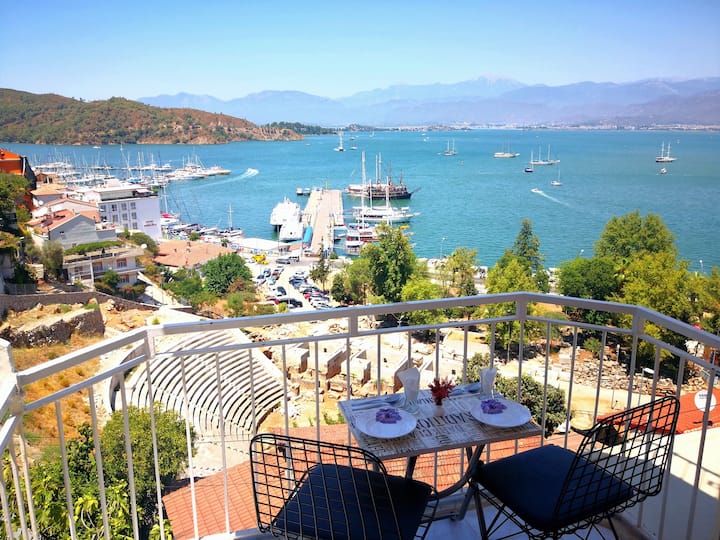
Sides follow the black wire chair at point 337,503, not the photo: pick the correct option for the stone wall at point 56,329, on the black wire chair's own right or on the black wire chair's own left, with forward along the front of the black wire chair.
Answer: on the black wire chair's own left

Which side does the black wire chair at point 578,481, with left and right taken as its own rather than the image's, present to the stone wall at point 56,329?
front

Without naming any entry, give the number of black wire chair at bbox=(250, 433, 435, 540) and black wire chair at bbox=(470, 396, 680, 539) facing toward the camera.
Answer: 0

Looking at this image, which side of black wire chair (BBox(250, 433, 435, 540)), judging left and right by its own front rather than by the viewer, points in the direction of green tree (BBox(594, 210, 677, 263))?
front

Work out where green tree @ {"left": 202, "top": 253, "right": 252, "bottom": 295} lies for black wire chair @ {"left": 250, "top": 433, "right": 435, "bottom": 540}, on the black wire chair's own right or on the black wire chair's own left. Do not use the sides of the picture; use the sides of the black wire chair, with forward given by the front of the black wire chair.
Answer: on the black wire chair's own left

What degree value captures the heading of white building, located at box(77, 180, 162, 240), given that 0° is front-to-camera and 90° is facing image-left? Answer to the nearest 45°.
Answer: approximately 45°

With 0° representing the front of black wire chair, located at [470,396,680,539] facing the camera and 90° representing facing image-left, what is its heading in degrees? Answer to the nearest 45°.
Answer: approximately 135°

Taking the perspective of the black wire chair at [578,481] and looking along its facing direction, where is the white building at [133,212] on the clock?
The white building is roughly at 12 o'clock from the black wire chair.

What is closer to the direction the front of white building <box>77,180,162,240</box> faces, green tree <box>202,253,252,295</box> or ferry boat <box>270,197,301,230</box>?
the green tree

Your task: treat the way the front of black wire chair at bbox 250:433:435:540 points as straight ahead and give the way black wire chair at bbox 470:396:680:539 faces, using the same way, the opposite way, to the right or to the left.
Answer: to the left

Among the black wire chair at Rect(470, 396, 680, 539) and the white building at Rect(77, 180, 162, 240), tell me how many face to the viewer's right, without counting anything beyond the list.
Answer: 0

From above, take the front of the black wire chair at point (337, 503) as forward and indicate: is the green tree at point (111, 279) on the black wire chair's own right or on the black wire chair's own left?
on the black wire chair's own left

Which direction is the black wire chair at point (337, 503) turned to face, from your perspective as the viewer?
facing away from the viewer and to the right of the viewer

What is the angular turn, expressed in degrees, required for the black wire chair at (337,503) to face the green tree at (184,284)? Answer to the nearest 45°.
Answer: approximately 45° to its left
